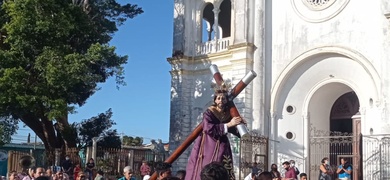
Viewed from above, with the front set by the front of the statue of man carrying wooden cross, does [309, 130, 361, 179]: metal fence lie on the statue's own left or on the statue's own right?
on the statue's own left

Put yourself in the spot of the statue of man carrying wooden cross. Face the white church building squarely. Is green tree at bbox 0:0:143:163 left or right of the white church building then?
left

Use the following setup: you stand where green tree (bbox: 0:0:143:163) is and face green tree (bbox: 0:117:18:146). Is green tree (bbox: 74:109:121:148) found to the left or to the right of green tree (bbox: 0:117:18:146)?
right

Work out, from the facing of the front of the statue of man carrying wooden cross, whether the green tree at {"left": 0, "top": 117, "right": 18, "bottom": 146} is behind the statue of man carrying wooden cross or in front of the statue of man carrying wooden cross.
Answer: behind

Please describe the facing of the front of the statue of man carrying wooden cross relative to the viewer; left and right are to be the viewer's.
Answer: facing the viewer and to the right of the viewer

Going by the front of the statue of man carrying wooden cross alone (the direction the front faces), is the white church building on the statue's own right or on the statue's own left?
on the statue's own left

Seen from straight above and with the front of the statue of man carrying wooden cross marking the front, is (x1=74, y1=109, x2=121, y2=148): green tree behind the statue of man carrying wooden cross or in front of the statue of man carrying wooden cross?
behind

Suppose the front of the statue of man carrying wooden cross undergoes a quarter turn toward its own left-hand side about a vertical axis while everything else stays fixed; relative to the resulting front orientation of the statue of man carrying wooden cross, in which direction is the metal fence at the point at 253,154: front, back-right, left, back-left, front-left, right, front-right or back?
front-left
